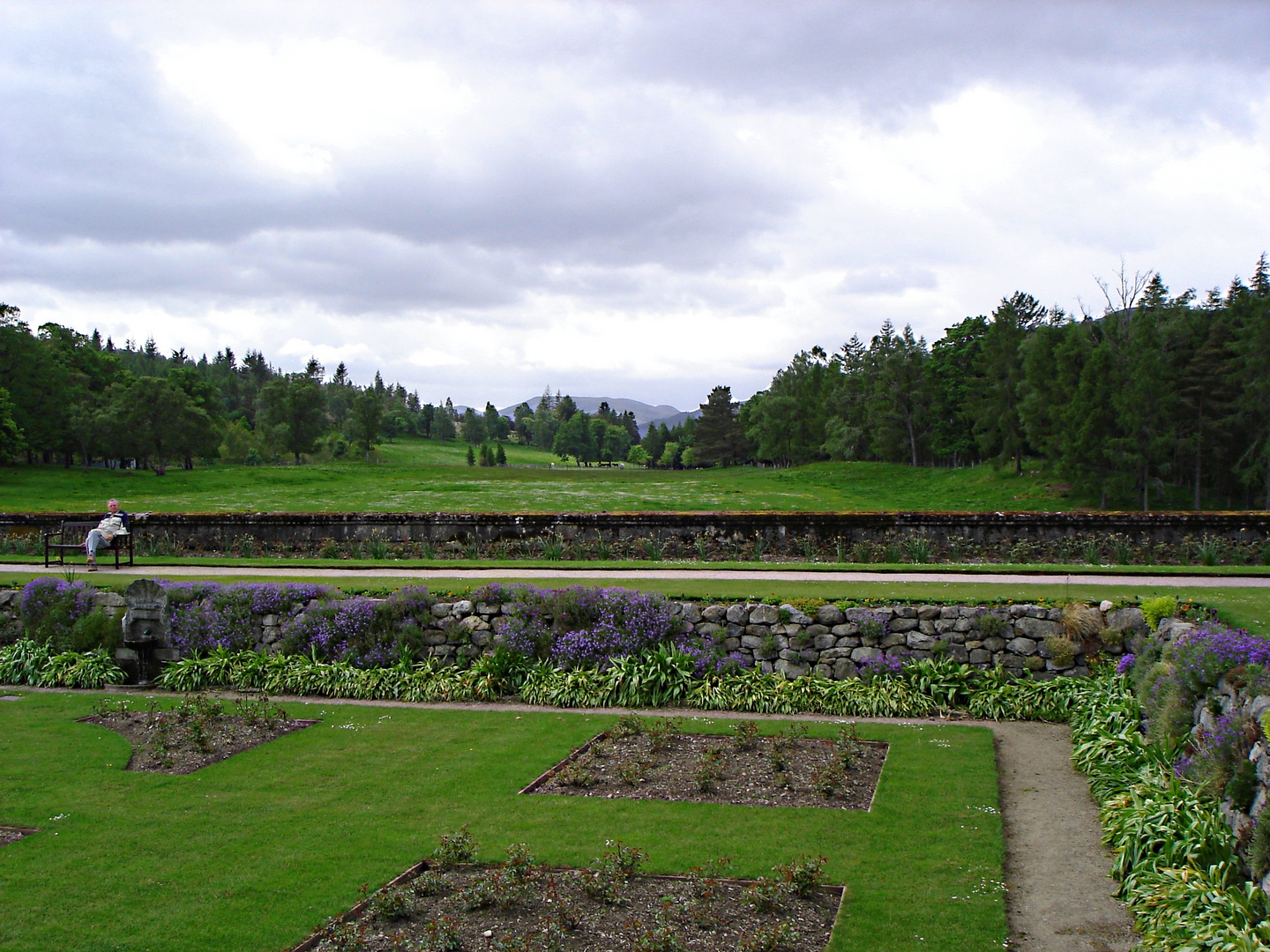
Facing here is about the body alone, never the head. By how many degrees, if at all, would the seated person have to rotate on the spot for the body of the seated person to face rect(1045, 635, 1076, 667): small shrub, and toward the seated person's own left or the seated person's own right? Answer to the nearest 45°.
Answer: approximately 90° to the seated person's own left

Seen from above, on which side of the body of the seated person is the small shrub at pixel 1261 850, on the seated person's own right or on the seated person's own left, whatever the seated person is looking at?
on the seated person's own left

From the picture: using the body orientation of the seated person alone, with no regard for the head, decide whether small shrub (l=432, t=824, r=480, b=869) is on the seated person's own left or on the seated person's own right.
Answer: on the seated person's own left

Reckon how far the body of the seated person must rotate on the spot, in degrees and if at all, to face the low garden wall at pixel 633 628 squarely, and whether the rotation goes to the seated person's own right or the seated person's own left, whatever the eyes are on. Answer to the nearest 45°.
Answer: approximately 90° to the seated person's own left

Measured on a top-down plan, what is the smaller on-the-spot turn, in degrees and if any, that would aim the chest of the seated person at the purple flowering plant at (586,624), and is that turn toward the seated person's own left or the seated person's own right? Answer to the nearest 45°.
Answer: approximately 90° to the seated person's own left

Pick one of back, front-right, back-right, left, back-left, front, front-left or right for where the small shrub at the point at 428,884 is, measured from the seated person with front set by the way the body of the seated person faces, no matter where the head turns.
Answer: front-left

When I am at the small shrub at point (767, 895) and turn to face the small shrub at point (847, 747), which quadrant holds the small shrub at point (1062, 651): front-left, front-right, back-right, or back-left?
front-right

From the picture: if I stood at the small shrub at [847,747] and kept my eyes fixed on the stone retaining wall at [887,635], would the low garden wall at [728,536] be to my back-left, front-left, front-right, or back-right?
front-left

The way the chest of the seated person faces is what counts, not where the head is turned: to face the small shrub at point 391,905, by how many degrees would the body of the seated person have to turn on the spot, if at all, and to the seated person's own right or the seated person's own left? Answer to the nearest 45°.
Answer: approximately 45° to the seated person's own left

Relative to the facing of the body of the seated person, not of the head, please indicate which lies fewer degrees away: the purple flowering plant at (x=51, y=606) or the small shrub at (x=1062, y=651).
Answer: the purple flowering plant

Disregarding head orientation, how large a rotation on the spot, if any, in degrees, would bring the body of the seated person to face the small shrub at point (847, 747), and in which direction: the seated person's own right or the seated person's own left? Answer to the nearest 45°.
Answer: approximately 90° to the seated person's own left

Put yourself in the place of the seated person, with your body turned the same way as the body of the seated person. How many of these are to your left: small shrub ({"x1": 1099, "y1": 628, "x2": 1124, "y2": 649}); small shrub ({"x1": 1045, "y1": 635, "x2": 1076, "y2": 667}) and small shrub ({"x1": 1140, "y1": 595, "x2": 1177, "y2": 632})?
3

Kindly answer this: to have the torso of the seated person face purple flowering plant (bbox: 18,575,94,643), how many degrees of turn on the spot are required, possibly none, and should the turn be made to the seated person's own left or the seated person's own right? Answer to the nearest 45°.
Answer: approximately 45° to the seated person's own left

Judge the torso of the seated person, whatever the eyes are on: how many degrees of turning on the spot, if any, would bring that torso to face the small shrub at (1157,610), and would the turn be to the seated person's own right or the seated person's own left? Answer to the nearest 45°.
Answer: approximately 90° to the seated person's own left
